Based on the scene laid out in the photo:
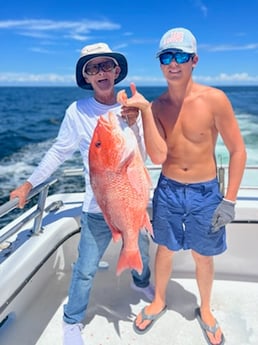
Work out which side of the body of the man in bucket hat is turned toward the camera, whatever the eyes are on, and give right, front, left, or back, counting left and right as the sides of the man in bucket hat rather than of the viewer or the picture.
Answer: front

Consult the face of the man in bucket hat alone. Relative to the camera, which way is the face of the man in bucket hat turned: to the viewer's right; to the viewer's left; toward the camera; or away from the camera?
toward the camera
